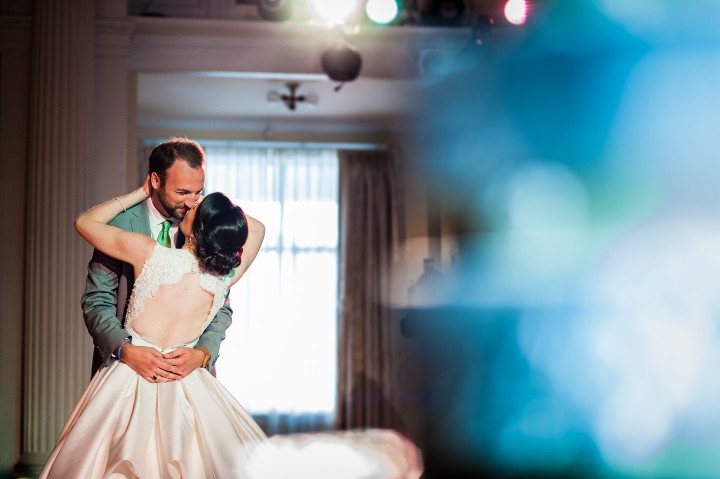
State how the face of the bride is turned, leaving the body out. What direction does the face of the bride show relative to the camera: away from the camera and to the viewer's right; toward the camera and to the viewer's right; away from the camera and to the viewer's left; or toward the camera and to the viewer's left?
away from the camera and to the viewer's left

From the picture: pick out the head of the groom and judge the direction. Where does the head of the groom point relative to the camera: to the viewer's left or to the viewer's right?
to the viewer's right

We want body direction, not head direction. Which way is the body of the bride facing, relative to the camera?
away from the camera
